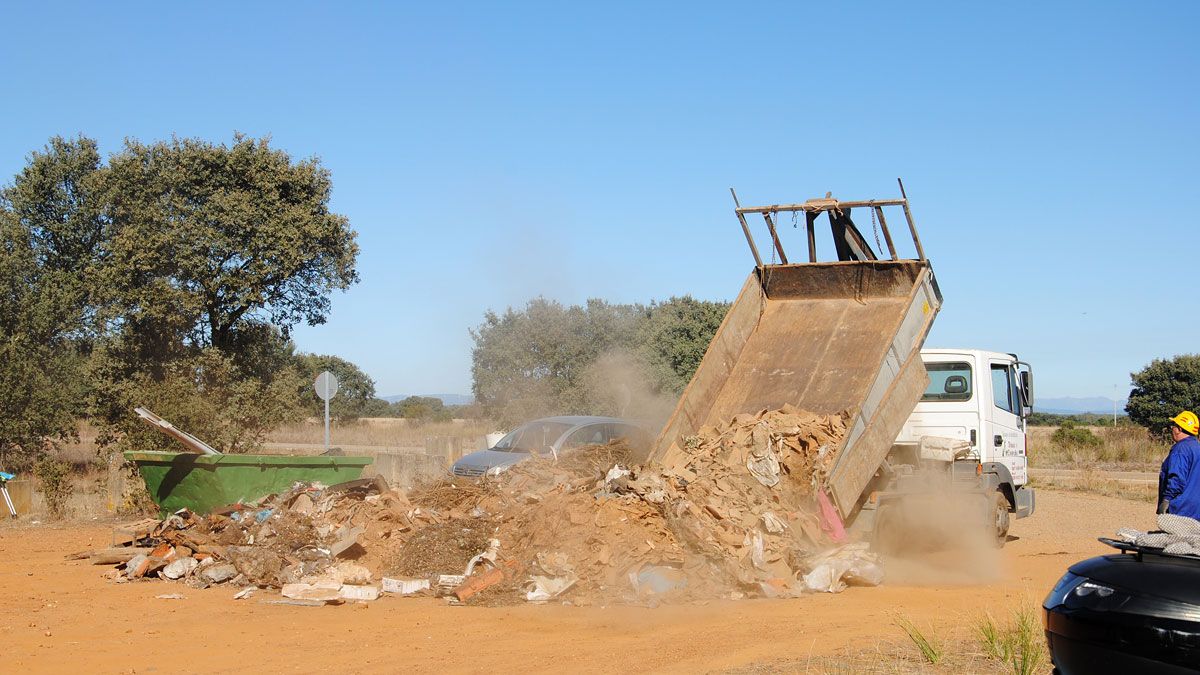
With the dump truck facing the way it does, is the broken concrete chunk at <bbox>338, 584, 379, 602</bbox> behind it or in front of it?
behind

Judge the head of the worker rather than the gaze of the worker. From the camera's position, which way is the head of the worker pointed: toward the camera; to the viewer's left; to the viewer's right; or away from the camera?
to the viewer's left

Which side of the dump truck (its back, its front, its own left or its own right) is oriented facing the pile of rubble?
back

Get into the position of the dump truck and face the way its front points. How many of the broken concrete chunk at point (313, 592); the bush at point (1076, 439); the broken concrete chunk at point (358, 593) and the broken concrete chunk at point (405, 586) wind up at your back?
3

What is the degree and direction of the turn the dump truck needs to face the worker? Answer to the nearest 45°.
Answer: approximately 90° to its right

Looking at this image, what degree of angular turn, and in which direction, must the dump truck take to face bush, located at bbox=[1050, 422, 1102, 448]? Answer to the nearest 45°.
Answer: approximately 45° to its left

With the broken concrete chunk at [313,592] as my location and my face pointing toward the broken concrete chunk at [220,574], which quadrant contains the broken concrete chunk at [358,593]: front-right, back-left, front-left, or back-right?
back-right

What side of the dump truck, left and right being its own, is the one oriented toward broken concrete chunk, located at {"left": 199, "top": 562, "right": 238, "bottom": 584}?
back

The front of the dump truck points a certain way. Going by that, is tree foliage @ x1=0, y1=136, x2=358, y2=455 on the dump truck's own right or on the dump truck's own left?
on the dump truck's own left

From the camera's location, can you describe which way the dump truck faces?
facing away from the viewer and to the right of the viewer

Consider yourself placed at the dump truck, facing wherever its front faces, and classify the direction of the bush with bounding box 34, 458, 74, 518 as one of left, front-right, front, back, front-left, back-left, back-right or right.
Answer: back-left
